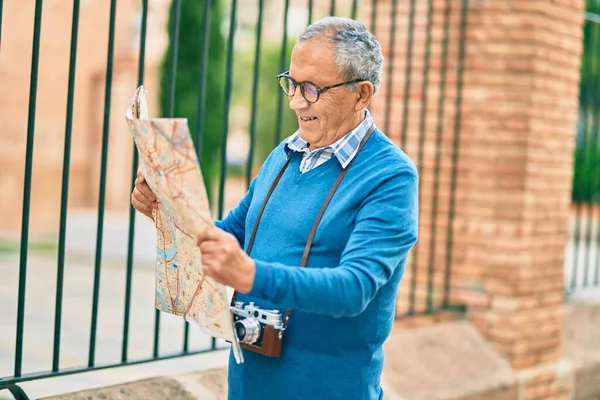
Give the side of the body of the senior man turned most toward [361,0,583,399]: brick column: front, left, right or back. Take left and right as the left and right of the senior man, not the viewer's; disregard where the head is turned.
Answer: back

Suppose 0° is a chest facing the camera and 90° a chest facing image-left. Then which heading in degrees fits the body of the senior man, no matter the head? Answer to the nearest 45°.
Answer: approximately 45°
